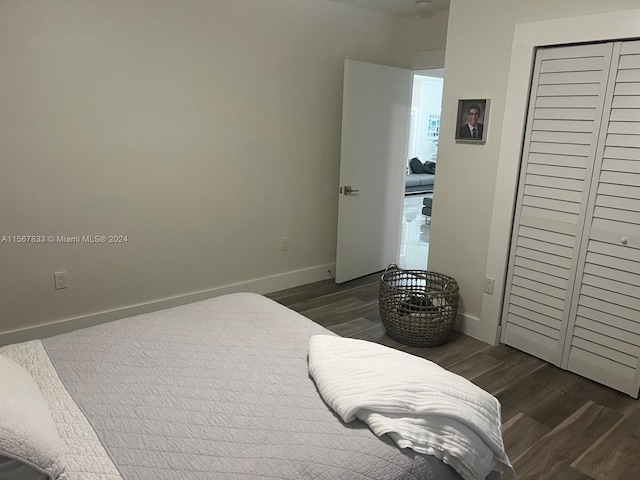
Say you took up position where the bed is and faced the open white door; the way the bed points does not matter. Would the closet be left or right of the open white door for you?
right

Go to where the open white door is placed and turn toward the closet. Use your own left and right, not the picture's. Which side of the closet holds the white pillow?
right

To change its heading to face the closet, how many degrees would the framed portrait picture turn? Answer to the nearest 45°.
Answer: approximately 90° to its left

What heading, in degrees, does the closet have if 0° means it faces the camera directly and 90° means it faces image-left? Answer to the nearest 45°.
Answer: approximately 45°

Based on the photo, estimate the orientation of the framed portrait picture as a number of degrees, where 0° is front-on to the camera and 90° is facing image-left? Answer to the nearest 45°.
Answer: approximately 45°

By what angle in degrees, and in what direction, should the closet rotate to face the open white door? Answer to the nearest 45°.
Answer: approximately 90° to its right

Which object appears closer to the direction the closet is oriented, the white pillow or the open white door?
the white pillow

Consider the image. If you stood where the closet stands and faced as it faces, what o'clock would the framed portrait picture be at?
The framed portrait picture is roughly at 2 o'clock from the closet.
